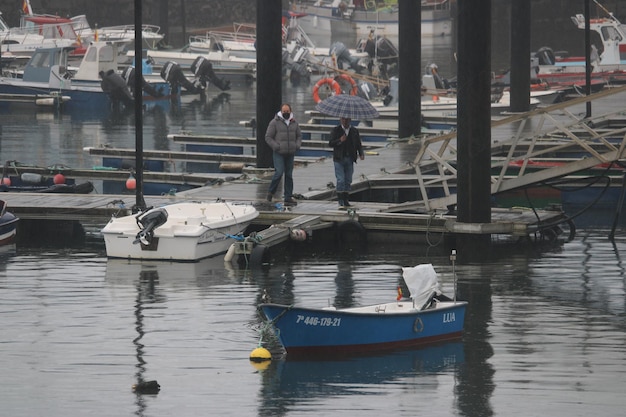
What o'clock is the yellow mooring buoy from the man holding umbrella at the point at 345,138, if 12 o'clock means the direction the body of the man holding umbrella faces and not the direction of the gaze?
The yellow mooring buoy is roughly at 12 o'clock from the man holding umbrella.

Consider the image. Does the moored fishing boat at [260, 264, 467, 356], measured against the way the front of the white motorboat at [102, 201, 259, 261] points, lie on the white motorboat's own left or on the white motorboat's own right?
on the white motorboat's own right

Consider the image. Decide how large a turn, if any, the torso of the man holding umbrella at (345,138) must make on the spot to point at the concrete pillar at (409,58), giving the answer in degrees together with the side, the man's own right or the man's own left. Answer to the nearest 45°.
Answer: approximately 180°

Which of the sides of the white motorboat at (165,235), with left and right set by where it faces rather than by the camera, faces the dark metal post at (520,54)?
front

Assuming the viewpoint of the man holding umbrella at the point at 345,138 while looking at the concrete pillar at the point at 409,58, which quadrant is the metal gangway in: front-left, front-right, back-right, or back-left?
front-right

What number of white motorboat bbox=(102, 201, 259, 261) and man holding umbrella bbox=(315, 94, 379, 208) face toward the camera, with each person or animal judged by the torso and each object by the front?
1

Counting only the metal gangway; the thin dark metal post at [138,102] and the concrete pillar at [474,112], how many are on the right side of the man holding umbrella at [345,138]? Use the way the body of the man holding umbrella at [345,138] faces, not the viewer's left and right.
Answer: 1

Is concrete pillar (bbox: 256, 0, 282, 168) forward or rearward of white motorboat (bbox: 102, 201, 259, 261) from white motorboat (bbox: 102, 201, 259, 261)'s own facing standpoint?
forward

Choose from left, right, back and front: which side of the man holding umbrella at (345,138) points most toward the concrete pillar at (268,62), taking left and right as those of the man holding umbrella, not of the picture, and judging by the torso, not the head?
back

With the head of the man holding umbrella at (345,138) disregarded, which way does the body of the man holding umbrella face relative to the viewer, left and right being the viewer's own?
facing the viewer

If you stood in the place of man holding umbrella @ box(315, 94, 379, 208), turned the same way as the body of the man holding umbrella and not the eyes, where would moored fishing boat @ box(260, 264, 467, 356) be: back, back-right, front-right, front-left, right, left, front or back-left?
front

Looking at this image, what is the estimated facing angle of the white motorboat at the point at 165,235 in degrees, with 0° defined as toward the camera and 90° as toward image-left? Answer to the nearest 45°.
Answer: approximately 225°

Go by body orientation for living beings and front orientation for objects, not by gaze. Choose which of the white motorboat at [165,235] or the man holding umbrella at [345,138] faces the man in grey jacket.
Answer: the white motorboat

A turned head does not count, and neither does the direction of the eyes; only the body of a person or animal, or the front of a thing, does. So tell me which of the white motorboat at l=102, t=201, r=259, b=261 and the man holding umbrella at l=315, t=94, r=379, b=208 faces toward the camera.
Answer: the man holding umbrella

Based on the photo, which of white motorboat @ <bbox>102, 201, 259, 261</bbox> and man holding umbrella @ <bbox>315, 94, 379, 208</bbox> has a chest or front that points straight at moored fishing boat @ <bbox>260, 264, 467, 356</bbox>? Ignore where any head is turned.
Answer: the man holding umbrella

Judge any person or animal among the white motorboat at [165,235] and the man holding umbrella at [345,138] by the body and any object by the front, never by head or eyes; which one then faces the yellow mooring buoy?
the man holding umbrella
